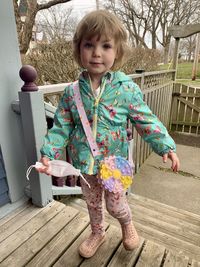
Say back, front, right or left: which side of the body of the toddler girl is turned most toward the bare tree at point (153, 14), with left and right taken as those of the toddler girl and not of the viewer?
back

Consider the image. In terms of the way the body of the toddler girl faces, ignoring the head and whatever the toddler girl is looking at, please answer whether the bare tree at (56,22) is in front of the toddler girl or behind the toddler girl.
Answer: behind

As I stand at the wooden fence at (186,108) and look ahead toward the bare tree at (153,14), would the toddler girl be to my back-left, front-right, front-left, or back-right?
back-left

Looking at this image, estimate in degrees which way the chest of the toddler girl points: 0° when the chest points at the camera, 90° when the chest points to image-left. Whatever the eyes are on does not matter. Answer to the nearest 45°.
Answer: approximately 0°

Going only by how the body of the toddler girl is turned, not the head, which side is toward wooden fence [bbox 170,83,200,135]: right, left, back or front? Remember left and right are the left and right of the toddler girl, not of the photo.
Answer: back
